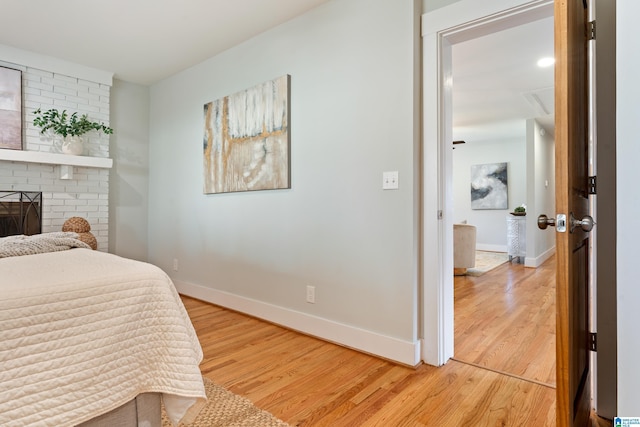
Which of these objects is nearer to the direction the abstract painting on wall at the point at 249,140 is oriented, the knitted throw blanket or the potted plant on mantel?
the knitted throw blanket

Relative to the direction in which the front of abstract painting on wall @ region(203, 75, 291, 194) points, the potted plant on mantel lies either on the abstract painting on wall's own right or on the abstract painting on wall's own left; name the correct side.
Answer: on the abstract painting on wall's own right

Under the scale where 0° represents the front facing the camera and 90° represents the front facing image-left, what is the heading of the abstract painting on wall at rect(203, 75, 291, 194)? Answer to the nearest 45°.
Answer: approximately 45°

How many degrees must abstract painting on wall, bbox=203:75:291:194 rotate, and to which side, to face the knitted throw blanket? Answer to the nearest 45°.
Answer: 0° — it already faces it

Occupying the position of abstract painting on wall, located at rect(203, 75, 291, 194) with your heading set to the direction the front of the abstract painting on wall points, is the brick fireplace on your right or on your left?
on your right

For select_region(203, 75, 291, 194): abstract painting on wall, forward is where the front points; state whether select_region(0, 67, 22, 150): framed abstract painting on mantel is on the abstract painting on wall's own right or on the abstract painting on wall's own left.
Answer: on the abstract painting on wall's own right

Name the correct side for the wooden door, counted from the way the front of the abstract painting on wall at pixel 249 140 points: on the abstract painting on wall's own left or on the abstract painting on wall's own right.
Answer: on the abstract painting on wall's own left
